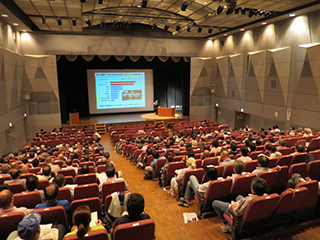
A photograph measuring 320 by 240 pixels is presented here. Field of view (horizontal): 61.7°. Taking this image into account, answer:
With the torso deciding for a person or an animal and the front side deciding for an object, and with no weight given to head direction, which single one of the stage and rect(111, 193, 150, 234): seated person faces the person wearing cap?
the stage

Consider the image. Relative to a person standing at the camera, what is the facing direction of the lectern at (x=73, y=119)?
facing the viewer

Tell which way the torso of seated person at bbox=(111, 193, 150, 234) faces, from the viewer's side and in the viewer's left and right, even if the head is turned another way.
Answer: facing away from the viewer

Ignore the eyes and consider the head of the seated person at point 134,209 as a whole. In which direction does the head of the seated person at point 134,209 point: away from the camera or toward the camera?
away from the camera

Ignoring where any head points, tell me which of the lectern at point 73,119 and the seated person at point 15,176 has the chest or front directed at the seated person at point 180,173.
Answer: the lectern

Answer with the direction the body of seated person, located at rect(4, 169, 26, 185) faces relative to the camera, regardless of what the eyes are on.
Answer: away from the camera

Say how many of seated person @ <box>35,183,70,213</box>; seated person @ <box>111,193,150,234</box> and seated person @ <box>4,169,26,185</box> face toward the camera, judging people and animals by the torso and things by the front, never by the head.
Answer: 0

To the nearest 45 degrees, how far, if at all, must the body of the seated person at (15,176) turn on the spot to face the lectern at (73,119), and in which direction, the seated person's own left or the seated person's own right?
0° — they already face it

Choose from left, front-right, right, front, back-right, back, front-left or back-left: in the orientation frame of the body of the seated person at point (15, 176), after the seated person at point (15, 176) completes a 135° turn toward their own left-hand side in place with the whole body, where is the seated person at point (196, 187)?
left

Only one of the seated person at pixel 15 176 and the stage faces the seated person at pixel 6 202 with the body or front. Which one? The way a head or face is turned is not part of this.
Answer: the stage

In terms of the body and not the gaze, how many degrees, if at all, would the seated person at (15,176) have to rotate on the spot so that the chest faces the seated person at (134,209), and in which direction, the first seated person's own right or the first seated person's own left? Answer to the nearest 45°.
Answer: approximately 180°

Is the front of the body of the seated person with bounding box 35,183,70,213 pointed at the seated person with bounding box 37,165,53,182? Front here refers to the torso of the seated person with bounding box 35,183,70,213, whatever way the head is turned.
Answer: yes

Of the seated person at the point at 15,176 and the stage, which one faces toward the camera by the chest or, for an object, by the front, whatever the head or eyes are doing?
the stage

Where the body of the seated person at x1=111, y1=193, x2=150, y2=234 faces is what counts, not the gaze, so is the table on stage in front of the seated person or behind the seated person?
in front

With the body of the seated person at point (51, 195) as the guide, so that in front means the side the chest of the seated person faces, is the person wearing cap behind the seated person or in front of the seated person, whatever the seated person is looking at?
behind

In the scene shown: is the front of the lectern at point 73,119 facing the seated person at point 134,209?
yes

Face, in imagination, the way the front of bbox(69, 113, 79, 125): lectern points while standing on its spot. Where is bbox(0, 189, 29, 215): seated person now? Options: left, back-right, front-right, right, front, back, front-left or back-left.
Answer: front

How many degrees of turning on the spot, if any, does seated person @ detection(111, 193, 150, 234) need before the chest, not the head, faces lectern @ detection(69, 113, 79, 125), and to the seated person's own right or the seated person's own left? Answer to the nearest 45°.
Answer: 0° — they already face it

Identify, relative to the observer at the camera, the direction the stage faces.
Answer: facing the viewer

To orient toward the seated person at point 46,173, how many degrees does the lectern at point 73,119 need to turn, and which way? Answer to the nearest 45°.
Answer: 0° — it already faces them

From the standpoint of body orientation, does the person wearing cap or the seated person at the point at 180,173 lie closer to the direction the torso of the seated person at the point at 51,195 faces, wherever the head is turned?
the seated person

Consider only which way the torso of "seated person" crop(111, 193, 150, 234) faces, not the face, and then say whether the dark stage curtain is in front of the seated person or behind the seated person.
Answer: in front
